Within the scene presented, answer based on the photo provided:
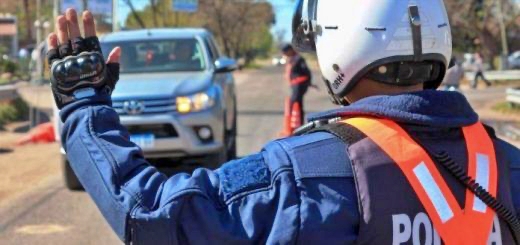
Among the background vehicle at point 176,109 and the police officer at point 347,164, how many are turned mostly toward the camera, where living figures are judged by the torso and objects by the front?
1

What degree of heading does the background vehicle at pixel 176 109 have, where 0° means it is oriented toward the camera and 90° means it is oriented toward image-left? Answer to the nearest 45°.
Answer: approximately 0°

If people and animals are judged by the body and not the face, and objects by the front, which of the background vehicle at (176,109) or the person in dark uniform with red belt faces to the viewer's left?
the person in dark uniform with red belt

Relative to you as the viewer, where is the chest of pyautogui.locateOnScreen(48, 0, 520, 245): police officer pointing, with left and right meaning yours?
facing away from the viewer and to the left of the viewer

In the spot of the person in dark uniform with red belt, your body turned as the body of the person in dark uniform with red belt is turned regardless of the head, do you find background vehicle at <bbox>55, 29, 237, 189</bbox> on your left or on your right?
on your left

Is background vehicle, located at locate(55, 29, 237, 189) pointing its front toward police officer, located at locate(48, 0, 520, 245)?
yes

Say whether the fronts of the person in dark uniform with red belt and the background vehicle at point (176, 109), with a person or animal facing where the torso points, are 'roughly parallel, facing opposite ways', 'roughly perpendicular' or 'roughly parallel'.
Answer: roughly perpendicular

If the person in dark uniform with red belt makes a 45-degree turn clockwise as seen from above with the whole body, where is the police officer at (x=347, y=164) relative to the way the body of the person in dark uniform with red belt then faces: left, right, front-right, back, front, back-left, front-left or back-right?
back-left

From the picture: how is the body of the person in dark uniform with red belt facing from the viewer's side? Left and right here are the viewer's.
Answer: facing to the left of the viewer

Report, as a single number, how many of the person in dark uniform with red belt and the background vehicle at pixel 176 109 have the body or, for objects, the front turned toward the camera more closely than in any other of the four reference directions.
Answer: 1

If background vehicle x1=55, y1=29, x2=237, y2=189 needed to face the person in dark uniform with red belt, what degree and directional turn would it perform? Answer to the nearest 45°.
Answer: approximately 135° to its left

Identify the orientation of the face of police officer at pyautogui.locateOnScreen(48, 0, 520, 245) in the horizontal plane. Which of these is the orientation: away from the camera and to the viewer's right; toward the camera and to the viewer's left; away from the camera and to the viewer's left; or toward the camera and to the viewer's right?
away from the camera and to the viewer's left
